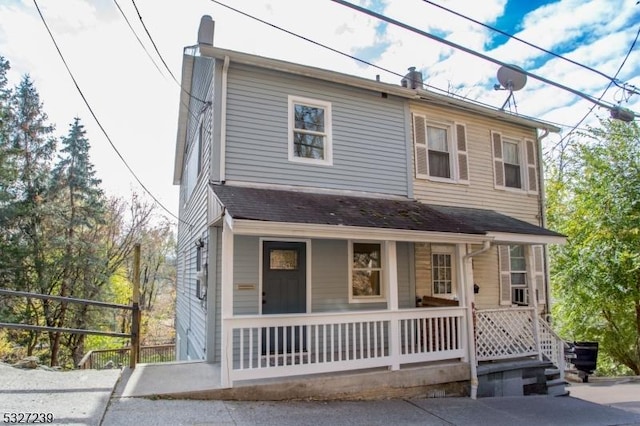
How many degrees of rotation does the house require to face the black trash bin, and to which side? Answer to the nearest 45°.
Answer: approximately 90° to its left

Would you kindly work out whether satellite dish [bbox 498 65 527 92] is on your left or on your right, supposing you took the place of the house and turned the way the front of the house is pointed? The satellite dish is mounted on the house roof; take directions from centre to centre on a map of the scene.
on your left

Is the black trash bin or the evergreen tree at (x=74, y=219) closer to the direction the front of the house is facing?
the black trash bin

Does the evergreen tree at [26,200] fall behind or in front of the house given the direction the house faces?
behind

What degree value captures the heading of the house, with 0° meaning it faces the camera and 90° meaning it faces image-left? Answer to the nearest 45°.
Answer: approximately 315°

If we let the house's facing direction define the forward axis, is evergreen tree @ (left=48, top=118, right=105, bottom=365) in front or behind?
behind
